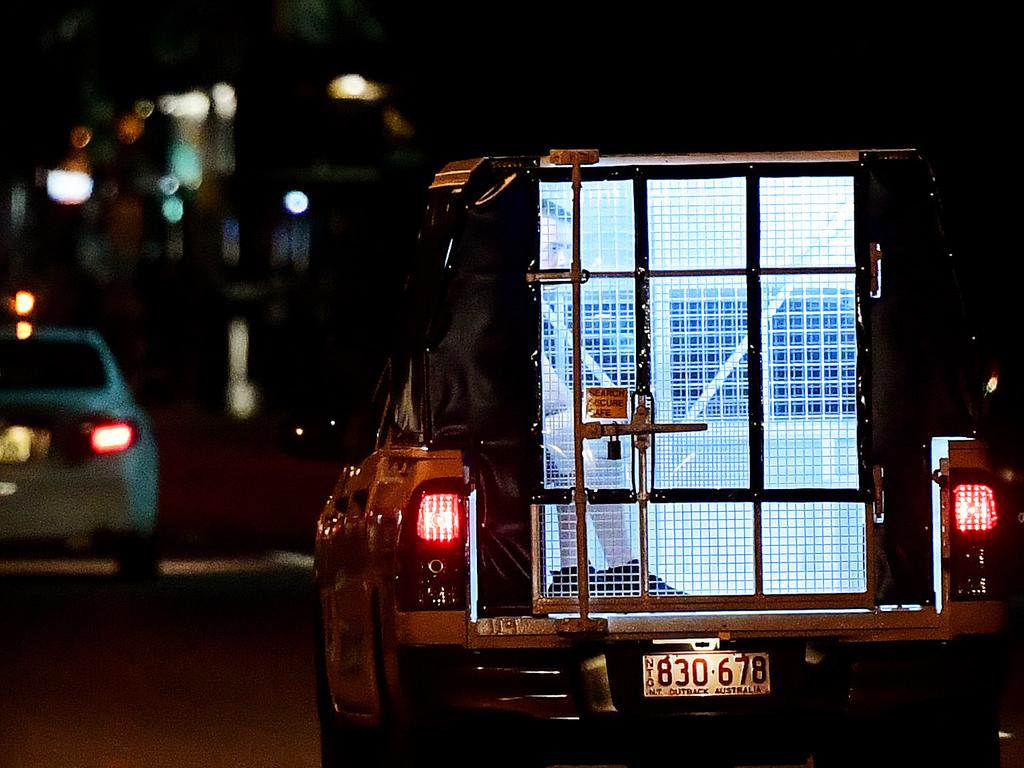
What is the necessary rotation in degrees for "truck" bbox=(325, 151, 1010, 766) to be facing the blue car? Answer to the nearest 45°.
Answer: approximately 45° to its left

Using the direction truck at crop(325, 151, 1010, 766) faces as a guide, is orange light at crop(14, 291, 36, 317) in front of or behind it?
in front

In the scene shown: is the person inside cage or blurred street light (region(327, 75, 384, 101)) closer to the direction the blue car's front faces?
the blurred street light

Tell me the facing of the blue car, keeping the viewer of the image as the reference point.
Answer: facing away from the viewer

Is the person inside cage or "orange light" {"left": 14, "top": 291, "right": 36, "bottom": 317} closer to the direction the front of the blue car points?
the orange light

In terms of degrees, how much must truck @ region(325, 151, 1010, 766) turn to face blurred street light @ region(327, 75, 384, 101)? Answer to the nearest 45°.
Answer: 0° — it already faces it

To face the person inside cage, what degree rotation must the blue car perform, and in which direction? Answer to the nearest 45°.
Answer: approximately 180°

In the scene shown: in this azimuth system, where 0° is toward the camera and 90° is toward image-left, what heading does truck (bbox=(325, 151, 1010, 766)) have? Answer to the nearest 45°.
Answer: approximately 180°

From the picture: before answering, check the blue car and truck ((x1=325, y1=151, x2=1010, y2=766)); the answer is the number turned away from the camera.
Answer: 2

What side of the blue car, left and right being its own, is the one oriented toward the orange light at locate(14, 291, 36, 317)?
front
